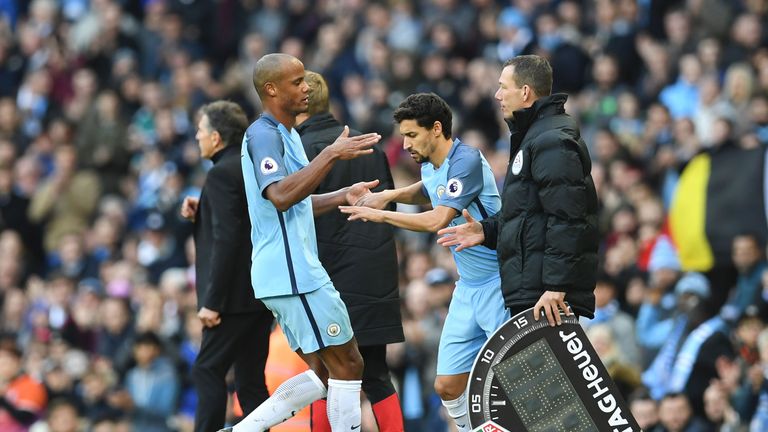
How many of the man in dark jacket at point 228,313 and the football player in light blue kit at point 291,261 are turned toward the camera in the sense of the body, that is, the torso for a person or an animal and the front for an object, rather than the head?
0

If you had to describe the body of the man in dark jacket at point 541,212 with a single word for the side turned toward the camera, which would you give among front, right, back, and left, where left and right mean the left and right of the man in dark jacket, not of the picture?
left

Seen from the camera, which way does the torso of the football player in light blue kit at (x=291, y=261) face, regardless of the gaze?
to the viewer's right

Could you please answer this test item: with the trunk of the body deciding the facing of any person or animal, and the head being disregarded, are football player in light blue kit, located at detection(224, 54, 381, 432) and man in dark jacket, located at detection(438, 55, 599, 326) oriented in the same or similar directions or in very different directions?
very different directions

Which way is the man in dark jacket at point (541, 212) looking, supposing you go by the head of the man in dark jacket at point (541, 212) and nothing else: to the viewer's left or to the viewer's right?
to the viewer's left

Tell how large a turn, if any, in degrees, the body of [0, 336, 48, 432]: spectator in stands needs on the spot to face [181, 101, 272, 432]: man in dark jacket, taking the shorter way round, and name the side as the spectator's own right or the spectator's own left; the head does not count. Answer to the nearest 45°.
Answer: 0° — they already face them
